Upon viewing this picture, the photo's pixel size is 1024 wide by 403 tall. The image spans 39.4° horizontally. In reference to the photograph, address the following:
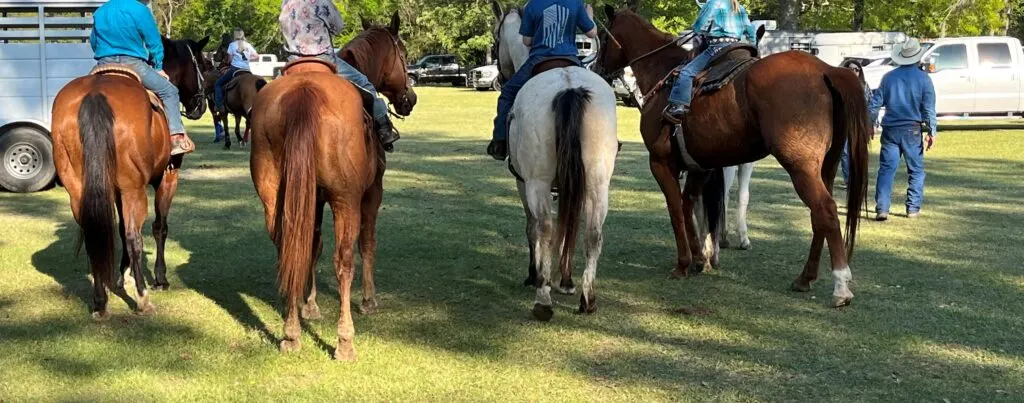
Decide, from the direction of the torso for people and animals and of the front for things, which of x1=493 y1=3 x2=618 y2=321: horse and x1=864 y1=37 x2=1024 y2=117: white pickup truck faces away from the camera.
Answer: the horse

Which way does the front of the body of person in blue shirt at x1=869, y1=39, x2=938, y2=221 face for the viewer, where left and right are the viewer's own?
facing away from the viewer

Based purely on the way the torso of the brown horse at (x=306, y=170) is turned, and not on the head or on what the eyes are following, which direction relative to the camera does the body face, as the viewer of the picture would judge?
away from the camera

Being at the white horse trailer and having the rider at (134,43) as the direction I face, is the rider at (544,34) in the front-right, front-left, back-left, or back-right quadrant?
front-left

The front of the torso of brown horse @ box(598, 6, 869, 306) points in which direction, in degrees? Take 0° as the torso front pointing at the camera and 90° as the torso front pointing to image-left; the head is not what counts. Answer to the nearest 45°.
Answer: approximately 135°

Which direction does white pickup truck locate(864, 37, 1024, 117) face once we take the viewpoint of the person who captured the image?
facing to the left of the viewer

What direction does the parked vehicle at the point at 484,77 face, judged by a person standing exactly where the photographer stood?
facing the viewer and to the left of the viewer

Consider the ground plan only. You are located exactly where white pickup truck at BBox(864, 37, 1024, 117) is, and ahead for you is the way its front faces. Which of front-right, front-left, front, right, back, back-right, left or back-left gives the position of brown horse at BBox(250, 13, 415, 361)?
left

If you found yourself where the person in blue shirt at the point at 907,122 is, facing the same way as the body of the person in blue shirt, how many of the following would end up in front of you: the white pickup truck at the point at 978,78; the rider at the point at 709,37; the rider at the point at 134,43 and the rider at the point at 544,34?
1

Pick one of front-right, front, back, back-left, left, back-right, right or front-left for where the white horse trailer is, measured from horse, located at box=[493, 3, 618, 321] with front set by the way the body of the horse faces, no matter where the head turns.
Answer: front-left

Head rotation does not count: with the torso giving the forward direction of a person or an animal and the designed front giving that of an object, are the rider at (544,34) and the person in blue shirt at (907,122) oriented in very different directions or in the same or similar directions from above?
same or similar directions

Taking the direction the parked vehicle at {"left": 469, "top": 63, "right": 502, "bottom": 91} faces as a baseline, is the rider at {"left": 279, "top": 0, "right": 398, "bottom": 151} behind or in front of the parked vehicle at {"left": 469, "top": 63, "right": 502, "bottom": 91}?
in front

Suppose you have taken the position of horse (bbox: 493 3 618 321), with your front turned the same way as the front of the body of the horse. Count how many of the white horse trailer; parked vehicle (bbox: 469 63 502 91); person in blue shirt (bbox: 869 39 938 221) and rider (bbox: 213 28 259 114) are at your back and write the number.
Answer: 0

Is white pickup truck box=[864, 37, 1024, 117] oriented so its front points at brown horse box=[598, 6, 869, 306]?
no

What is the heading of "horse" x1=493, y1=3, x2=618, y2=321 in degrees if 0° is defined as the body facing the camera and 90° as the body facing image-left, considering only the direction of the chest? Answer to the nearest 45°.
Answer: approximately 180°

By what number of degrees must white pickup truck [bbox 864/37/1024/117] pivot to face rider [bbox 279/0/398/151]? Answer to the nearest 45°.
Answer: approximately 90° to its left

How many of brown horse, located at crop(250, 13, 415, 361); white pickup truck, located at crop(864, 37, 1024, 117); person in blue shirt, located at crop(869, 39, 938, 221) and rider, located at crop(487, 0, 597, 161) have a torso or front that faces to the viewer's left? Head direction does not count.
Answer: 1

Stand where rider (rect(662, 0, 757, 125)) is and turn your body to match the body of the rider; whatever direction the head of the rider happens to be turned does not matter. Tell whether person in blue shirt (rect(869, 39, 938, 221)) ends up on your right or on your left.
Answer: on your right

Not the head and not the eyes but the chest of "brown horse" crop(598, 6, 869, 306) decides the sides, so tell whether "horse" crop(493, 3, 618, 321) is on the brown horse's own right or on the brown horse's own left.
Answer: on the brown horse's own left

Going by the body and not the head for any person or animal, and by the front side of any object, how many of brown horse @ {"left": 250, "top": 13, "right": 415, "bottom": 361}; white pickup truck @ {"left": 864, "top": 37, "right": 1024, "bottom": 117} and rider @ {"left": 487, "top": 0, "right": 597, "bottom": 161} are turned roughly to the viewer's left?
1

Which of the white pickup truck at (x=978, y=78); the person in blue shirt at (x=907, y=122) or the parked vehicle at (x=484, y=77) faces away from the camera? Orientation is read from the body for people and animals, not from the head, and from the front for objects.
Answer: the person in blue shirt

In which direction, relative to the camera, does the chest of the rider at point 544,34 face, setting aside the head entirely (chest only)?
away from the camera
